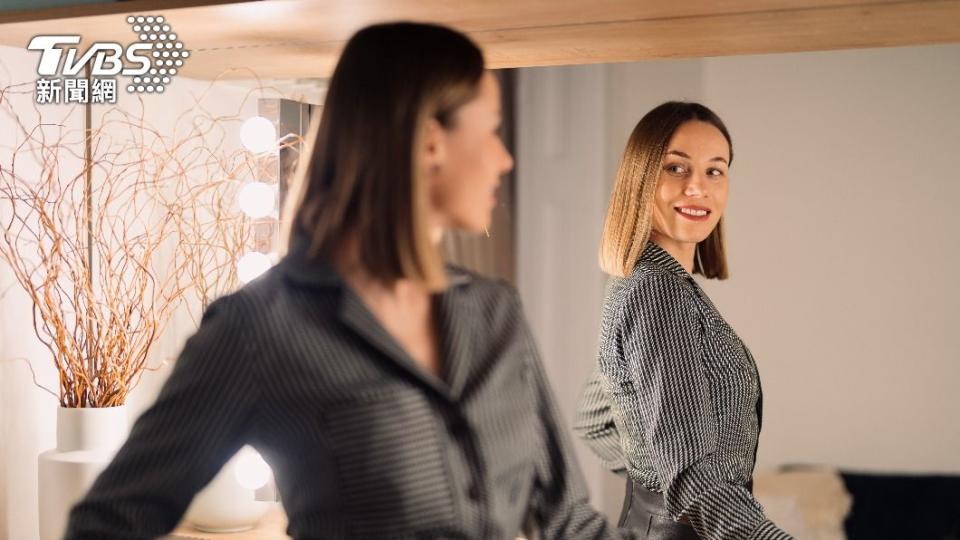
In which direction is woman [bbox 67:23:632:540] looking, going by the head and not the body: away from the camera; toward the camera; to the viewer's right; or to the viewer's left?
to the viewer's right

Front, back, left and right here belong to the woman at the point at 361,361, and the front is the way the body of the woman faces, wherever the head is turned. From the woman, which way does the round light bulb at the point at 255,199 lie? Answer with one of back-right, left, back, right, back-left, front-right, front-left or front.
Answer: back-left

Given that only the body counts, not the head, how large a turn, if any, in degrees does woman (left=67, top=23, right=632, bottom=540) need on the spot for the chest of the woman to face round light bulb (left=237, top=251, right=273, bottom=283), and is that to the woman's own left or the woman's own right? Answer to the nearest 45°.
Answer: approximately 135° to the woman's own left
